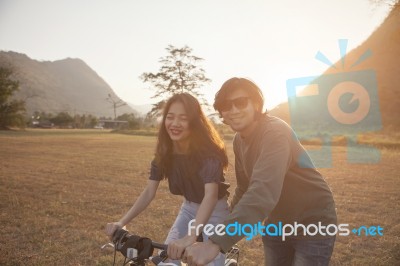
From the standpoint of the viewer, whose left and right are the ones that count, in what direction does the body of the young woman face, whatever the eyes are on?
facing the viewer and to the left of the viewer

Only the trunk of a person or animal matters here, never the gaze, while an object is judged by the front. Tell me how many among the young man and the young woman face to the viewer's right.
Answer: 0

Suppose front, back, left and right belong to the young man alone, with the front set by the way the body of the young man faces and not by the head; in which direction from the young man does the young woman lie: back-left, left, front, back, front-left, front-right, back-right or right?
right

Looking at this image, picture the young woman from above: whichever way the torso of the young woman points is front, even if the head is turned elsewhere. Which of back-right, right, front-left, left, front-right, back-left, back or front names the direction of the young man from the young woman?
left
